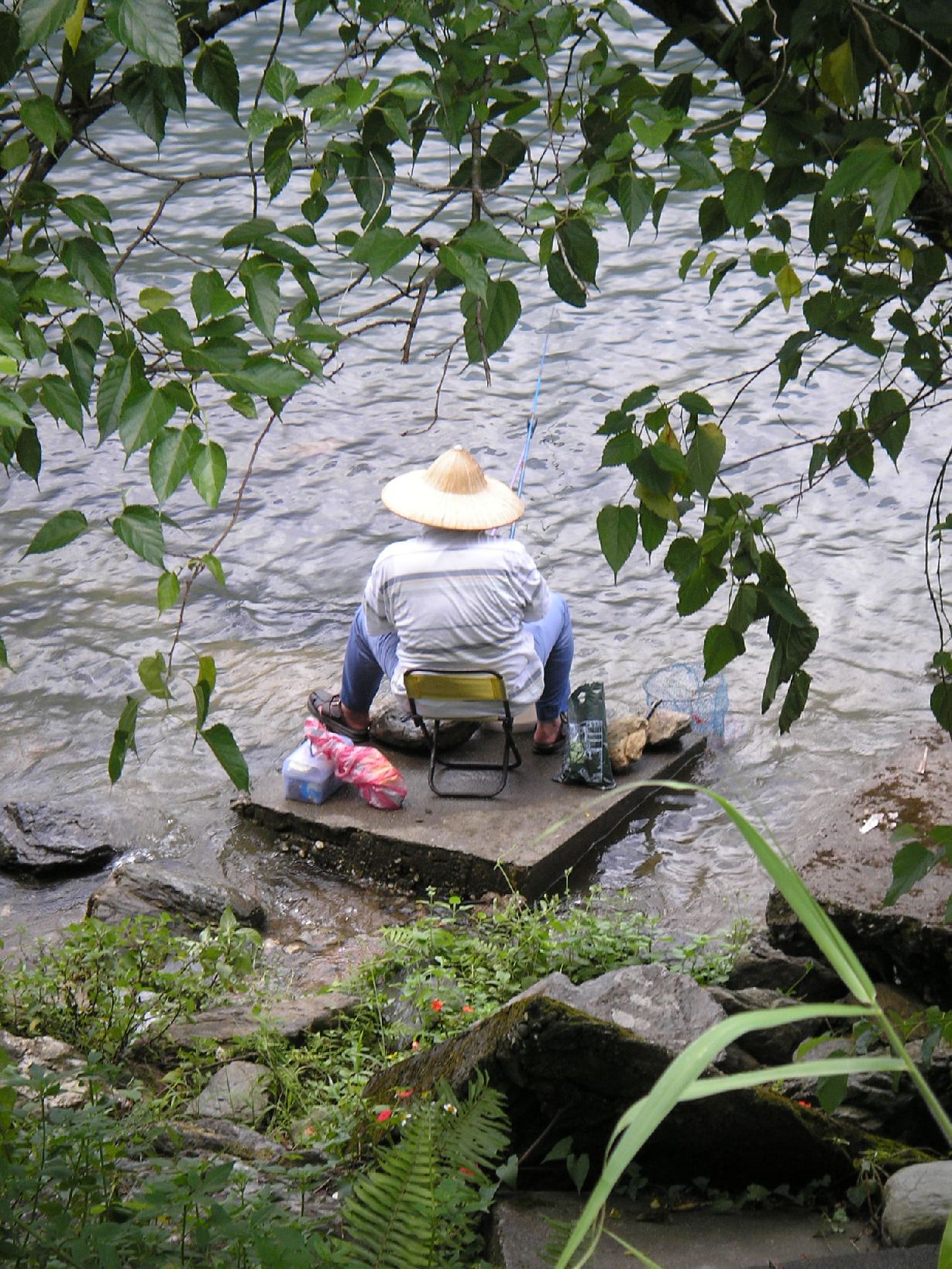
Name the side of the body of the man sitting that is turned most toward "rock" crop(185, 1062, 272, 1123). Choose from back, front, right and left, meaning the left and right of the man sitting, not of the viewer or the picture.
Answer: back

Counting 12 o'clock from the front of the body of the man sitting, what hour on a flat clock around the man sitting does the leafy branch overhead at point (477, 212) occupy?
The leafy branch overhead is roughly at 6 o'clock from the man sitting.

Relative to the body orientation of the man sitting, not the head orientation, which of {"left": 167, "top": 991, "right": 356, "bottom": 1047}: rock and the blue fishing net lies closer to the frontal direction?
the blue fishing net

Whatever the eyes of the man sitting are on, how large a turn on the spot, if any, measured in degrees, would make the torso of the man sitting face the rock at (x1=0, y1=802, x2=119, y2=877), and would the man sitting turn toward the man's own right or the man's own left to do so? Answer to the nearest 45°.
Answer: approximately 90° to the man's own left

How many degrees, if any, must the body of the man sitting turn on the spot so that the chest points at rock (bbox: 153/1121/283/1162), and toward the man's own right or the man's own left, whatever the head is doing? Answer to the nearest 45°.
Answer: approximately 180°

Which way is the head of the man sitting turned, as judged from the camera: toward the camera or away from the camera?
away from the camera

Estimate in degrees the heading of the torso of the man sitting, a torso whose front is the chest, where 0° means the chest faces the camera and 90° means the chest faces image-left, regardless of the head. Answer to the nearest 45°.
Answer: approximately 180°

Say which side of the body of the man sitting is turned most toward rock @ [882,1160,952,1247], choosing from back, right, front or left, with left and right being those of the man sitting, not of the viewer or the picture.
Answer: back

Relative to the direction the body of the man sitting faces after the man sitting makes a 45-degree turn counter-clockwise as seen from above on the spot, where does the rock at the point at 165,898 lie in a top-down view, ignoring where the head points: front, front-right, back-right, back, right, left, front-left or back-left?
left
